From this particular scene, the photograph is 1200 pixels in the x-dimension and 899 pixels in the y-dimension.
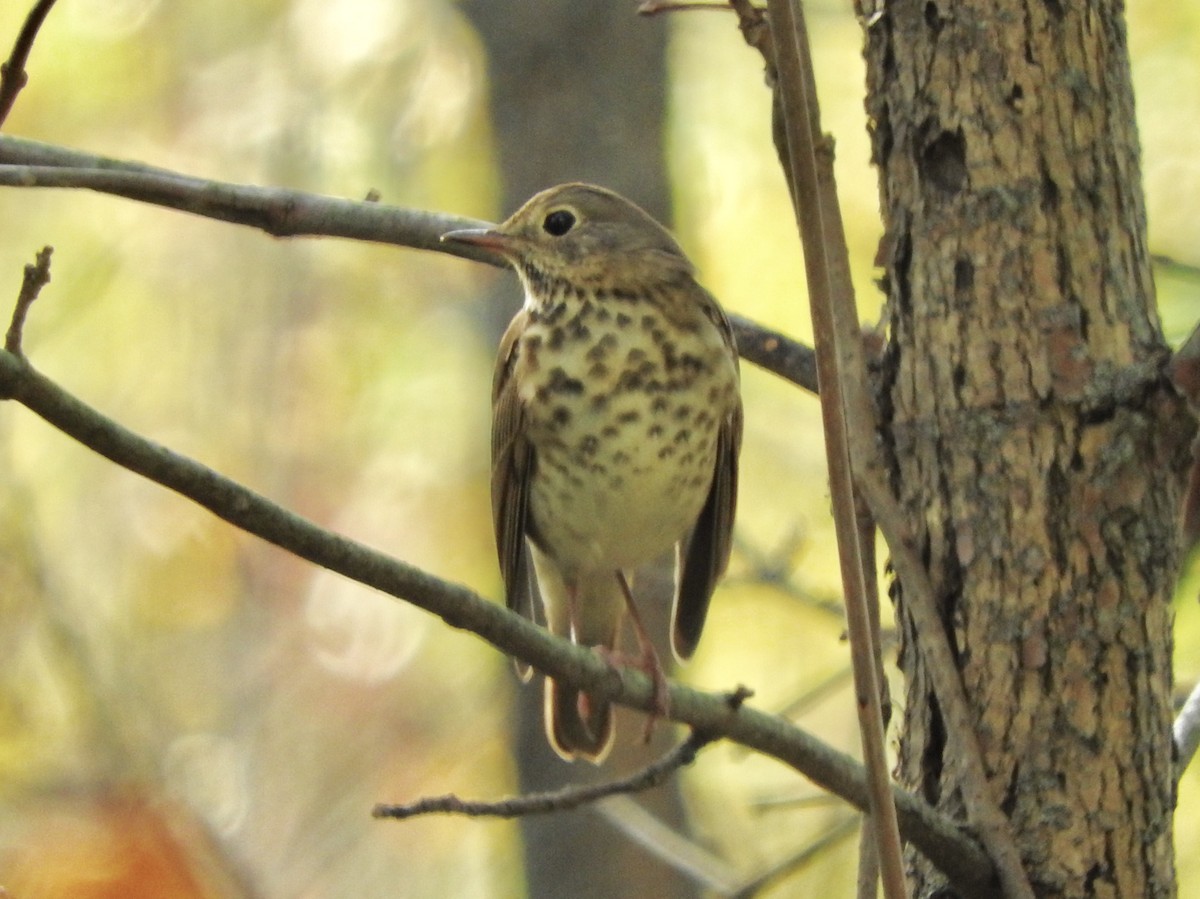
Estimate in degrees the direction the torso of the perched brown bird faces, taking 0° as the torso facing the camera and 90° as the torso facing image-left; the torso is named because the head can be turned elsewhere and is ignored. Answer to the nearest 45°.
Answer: approximately 0°

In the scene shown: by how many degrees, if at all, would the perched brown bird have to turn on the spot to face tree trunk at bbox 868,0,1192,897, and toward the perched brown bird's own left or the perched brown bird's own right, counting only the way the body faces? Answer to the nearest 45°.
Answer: approximately 45° to the perched brown bird's own left
